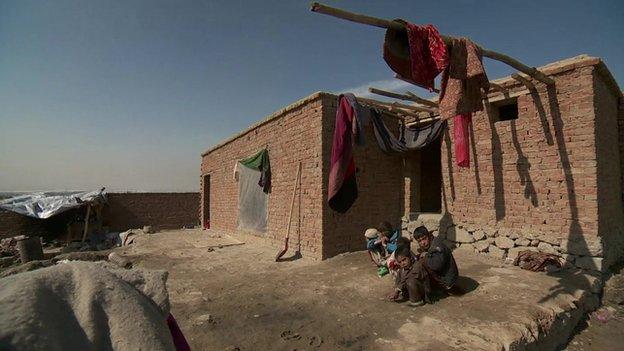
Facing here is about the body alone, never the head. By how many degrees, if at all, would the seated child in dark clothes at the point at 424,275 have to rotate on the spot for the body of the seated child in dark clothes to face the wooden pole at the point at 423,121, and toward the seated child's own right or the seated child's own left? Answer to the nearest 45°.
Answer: approximately 135° to the seated child's own right

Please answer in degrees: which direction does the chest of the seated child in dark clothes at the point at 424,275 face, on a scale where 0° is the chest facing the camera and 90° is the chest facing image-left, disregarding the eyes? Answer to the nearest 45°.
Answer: approximately 45°

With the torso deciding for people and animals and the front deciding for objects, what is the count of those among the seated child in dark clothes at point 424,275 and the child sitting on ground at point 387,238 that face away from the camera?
0

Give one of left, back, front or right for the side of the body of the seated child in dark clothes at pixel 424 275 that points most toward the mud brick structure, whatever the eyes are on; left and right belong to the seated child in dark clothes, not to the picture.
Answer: back

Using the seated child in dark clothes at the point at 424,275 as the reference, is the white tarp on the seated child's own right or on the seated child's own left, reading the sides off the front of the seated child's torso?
on the seated child's own right

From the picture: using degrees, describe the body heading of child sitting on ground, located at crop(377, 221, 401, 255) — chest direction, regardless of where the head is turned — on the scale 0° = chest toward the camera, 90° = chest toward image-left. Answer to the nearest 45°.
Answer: approximately 45°

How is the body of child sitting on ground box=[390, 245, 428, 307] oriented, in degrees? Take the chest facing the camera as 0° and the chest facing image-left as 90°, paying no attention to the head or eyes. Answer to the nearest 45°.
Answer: approximately 45°

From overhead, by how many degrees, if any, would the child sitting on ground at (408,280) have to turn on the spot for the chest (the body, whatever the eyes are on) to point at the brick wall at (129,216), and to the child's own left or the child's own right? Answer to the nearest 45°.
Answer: approximately 90° to the child's own right
